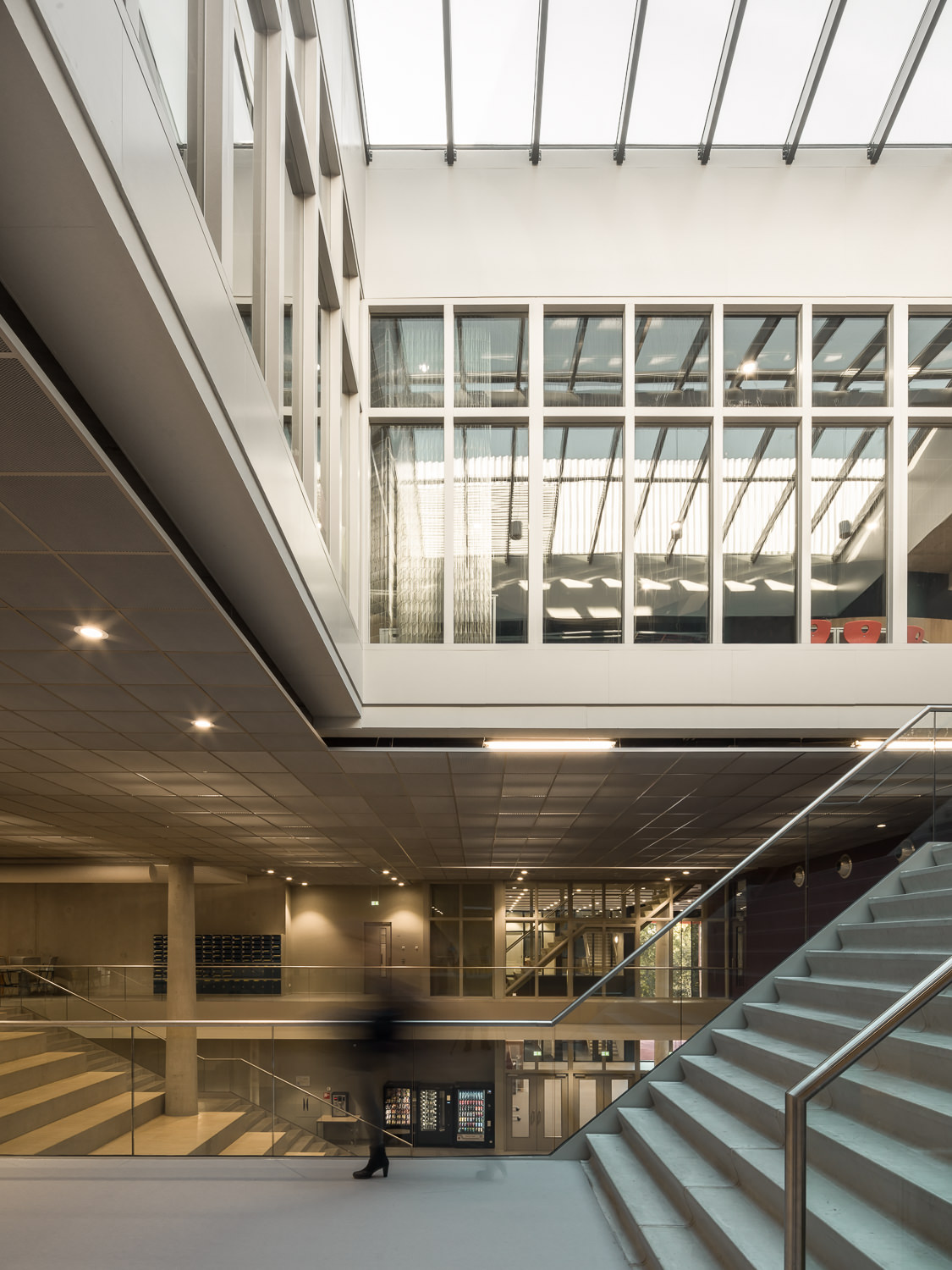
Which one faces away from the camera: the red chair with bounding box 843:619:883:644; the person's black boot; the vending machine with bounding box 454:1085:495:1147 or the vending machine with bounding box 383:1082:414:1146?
the red chair

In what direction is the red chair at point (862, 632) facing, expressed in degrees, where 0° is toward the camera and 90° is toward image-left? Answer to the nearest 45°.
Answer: approximately 180°

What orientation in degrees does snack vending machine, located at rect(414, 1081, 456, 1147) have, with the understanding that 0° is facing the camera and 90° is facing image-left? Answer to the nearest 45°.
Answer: approximately 0°

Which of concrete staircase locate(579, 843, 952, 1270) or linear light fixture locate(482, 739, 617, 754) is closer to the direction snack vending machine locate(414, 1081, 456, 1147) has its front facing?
the concrete staircase

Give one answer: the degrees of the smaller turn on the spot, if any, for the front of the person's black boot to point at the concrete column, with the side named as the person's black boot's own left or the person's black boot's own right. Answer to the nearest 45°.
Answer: approximately 90° to the person's black boot's own right

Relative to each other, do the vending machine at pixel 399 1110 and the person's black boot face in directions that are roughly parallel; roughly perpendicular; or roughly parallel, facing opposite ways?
roughly perpendicular

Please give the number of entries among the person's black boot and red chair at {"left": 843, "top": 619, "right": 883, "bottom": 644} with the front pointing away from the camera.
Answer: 1

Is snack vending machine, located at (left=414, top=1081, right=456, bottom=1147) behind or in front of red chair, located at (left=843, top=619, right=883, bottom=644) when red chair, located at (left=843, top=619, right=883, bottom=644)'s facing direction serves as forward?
in front

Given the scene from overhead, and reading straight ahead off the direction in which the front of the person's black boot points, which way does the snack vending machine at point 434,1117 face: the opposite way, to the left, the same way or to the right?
to the left

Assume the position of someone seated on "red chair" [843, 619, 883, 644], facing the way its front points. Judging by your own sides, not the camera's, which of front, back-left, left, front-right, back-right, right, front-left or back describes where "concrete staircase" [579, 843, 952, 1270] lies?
back
